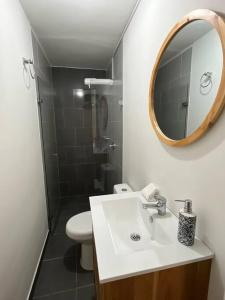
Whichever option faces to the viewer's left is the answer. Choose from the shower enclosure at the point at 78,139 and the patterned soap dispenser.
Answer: the patterned soap dispenser

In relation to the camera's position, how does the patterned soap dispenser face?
facing to the left of the viewer

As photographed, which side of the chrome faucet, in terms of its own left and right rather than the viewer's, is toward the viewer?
left

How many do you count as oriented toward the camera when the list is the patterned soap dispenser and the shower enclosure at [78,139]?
1

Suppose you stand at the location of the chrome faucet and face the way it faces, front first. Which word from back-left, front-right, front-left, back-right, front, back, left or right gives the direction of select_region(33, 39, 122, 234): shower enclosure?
front-right

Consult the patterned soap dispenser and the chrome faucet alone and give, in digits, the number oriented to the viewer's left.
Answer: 2

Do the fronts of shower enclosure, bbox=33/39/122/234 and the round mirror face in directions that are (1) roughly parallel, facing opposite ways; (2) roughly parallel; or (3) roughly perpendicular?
roughly perpendicular

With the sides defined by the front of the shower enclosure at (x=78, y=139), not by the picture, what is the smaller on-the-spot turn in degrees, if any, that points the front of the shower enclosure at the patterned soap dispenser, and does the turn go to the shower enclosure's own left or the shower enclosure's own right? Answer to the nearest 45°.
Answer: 0° — it already faces it

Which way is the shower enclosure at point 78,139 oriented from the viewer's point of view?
toward the camera

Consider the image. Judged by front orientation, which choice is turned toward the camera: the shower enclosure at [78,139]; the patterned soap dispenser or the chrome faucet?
the shower enclosure
